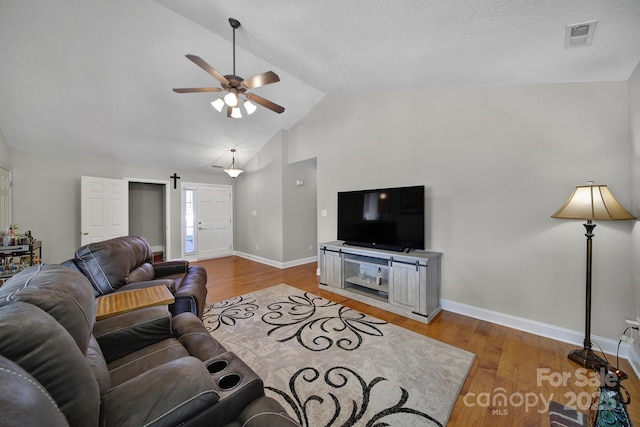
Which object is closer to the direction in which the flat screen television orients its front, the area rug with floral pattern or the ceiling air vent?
the area rug with floral pattern

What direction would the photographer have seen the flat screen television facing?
facing the viewer and to the left of the viewer

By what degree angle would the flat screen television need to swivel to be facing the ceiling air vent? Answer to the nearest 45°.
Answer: approximately 90° to its left

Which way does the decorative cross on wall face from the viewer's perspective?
toward the camera

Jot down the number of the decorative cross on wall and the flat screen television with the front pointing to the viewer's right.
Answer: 0

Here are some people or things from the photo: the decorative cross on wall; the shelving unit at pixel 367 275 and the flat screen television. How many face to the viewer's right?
0

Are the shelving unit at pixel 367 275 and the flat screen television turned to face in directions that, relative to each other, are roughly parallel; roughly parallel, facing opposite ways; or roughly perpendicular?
roughly parallel

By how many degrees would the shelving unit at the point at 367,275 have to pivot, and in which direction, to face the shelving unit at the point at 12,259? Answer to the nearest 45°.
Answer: approximately 45° to its right

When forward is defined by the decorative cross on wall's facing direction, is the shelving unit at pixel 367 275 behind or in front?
in front

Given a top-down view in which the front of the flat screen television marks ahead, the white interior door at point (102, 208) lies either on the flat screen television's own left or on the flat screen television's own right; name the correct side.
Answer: on the flat screen television's own right

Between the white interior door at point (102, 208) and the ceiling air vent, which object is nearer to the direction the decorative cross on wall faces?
the ceiling air vent

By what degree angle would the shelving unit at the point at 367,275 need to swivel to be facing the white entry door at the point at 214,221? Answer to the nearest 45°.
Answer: approximately 90° to its right

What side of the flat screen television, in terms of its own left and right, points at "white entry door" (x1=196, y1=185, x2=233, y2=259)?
right

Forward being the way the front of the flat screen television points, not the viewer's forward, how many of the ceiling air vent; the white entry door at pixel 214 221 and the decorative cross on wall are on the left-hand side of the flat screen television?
1

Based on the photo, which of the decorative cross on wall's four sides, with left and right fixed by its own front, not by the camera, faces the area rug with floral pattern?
front
